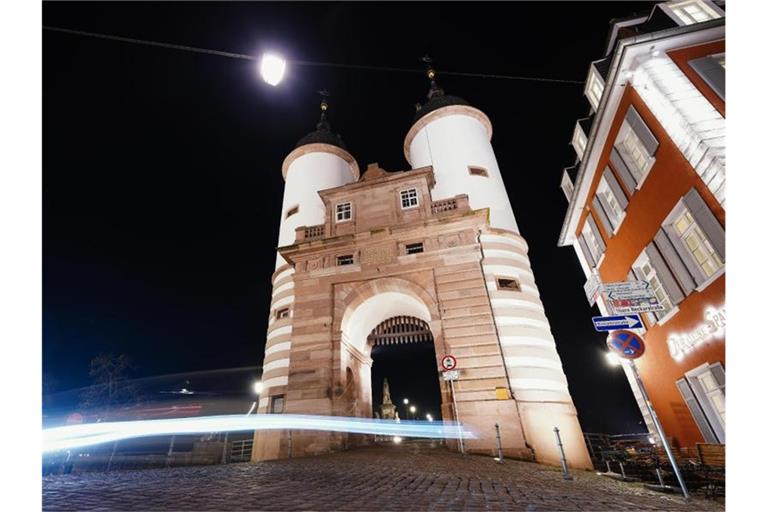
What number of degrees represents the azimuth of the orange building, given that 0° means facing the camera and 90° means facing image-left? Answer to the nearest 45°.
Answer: approximately 45°

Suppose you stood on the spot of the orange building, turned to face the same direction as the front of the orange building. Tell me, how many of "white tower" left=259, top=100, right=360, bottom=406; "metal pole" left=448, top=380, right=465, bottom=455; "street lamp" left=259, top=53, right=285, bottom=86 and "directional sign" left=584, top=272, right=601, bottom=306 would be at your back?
0

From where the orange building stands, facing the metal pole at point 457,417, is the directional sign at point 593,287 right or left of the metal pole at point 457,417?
left

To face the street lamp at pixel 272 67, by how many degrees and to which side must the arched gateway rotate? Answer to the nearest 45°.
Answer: approximately 45° to its left

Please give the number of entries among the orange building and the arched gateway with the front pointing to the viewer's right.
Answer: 0

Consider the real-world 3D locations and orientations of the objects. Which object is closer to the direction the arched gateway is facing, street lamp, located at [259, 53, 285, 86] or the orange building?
the street lamp

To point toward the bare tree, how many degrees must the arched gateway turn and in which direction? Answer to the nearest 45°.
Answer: approximately 90° to its right

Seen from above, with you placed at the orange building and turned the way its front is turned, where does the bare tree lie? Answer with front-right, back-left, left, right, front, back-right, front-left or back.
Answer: front-right

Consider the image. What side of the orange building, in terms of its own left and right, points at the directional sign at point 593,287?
front

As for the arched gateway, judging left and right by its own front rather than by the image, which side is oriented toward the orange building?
left

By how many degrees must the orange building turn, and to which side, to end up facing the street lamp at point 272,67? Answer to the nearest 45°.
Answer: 0° — it already faces it

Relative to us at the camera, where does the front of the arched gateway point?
facing the viewer and to the left of the viewer

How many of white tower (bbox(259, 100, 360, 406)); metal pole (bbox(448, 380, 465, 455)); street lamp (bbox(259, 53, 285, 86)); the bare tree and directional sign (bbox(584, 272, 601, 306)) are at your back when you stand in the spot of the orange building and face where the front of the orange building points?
0

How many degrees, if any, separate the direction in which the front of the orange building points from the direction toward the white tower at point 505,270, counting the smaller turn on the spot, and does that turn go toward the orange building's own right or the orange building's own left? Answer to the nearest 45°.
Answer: approximately 45° to the orange building's own right

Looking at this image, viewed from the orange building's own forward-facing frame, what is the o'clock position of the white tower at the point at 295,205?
The white tower is roughly at 1 o'clock from the orange building.

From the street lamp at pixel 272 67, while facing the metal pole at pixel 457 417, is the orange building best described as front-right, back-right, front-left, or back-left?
front-right
